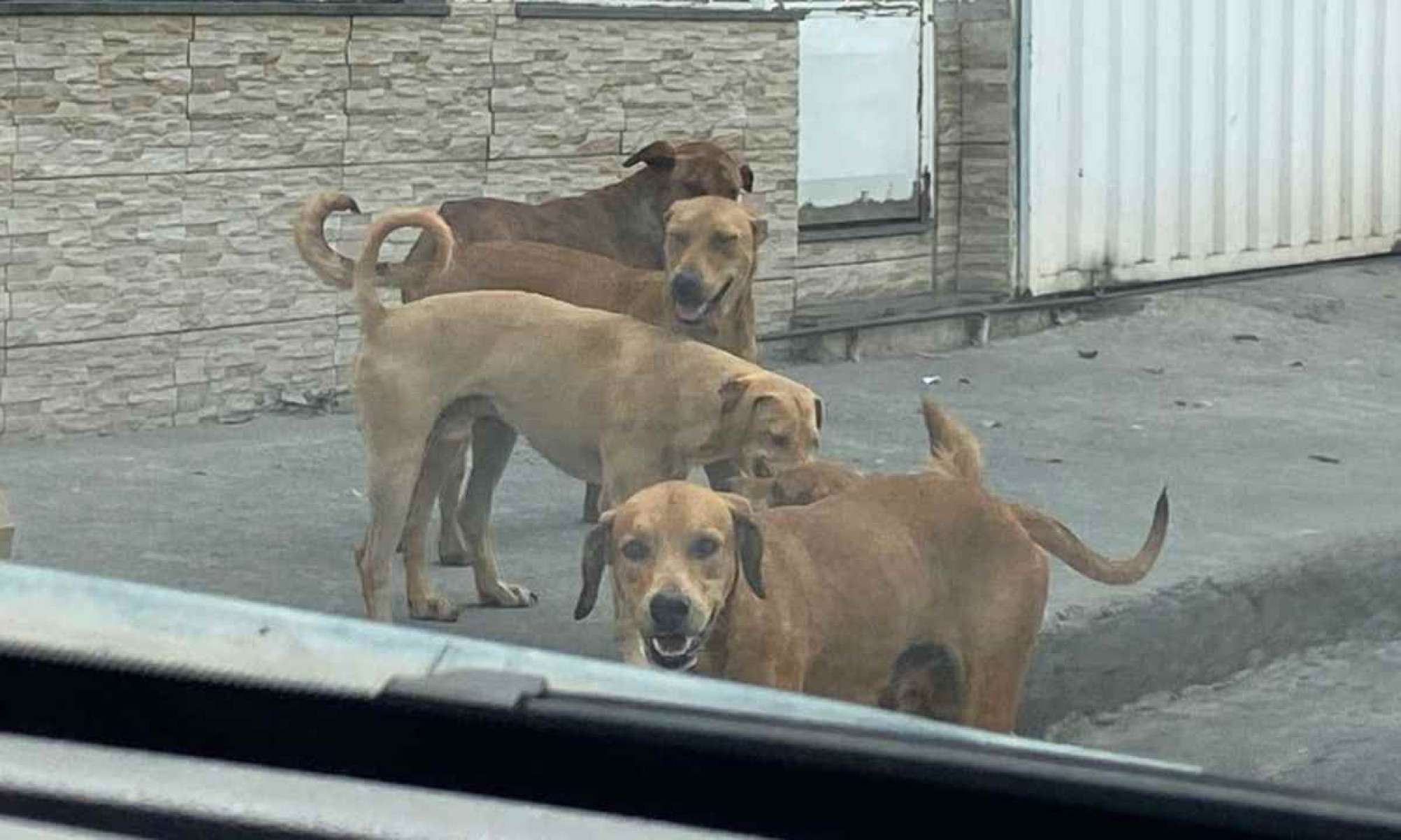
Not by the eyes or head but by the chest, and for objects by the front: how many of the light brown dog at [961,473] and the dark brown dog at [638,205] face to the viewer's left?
1

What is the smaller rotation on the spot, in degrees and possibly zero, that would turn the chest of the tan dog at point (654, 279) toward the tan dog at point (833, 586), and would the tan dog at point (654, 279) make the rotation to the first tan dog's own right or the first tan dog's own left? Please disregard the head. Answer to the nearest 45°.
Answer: approximately 90° to the first tan dog's own right

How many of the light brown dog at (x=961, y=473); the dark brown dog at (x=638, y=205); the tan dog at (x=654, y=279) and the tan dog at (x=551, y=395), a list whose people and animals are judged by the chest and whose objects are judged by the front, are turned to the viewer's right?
3

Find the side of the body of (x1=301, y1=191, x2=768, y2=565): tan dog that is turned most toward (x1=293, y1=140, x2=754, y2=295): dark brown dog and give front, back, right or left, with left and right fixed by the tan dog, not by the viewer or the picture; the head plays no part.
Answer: left

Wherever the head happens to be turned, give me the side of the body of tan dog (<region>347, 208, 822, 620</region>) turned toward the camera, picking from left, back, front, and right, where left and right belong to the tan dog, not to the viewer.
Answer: right

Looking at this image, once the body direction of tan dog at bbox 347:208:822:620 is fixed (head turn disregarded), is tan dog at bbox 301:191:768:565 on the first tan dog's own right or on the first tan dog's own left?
on the first tan dog's own left

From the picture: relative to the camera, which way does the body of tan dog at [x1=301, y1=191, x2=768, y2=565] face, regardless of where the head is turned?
to the viewer's right

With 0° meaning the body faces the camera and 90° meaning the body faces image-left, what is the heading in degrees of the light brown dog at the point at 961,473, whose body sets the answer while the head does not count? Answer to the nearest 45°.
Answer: approximately 90°

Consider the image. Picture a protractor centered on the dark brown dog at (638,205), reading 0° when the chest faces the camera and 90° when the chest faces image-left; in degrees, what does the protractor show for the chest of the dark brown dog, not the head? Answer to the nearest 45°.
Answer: approximately 270°

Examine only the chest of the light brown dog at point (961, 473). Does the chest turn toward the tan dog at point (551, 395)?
yes
